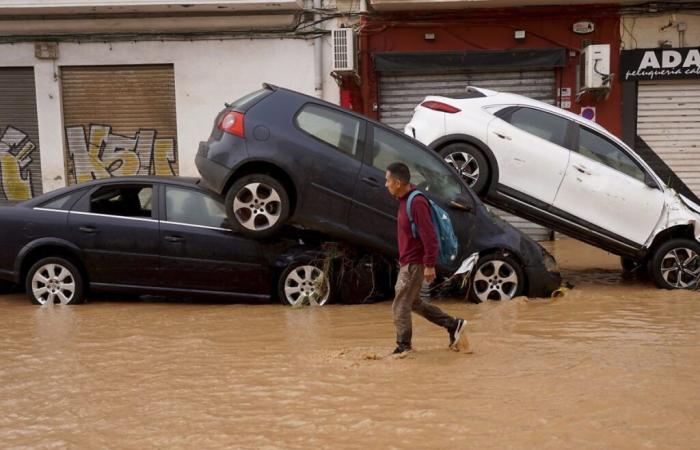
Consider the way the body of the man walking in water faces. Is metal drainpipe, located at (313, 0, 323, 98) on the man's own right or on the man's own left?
on the man's own right

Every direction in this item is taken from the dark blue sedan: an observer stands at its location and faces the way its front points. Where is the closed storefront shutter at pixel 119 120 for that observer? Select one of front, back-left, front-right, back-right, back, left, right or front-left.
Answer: left

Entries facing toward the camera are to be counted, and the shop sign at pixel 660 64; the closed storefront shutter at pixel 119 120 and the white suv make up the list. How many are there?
2

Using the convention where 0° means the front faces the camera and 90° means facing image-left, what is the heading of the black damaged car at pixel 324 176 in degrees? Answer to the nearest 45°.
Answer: approximately 270°

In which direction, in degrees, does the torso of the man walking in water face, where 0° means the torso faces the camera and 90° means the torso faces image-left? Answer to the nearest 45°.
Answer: approximately 90°

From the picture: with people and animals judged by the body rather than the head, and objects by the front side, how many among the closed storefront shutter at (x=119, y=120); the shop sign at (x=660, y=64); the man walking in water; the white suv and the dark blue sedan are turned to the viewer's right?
2

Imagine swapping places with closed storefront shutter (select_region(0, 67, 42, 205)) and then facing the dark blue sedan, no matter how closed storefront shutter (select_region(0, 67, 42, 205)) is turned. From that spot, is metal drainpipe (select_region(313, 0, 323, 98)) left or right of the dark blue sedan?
left

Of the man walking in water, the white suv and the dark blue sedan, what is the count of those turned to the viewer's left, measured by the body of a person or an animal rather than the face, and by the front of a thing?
1

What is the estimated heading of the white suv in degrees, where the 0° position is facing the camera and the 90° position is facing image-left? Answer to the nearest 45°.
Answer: approximately 270°

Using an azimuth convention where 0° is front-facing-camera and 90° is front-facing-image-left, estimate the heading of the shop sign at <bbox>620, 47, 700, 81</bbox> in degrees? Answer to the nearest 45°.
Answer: approximately 0°

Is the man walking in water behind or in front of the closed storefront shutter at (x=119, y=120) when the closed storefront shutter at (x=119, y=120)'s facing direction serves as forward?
in front

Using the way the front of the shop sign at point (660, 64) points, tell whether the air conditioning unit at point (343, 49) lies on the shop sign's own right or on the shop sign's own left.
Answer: on the shop sign's own right

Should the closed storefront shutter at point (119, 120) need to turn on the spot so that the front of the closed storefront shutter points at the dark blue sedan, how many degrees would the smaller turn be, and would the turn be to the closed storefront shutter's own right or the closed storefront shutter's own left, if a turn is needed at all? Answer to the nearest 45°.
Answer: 0° — it already faces it

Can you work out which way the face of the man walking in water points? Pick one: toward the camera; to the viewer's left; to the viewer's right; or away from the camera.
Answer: to the viewer's left

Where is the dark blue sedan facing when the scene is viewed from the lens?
facing to the right of the viewer
